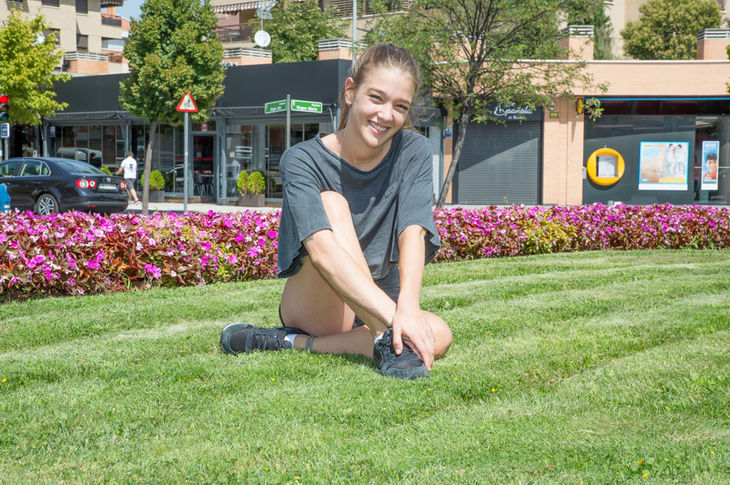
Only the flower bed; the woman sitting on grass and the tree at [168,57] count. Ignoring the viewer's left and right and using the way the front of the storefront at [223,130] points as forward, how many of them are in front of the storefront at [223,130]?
3

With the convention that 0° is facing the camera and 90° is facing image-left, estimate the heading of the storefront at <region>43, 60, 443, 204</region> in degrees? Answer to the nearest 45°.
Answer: approximately 0°

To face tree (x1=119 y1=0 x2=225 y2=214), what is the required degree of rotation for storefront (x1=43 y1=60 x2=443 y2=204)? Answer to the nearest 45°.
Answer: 0° — it already faces it

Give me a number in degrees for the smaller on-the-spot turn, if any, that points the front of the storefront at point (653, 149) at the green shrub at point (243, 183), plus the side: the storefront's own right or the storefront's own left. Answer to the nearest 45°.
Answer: approximately 90° to the storefront's own right
